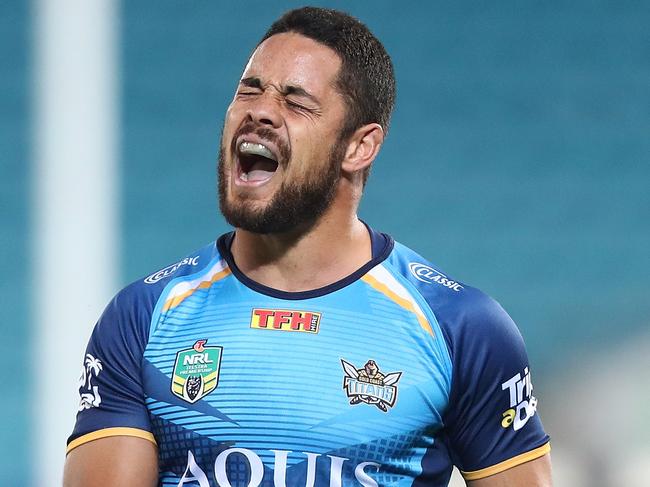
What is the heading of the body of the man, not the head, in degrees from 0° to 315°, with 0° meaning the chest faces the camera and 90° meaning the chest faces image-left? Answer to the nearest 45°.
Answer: approximately 0°
